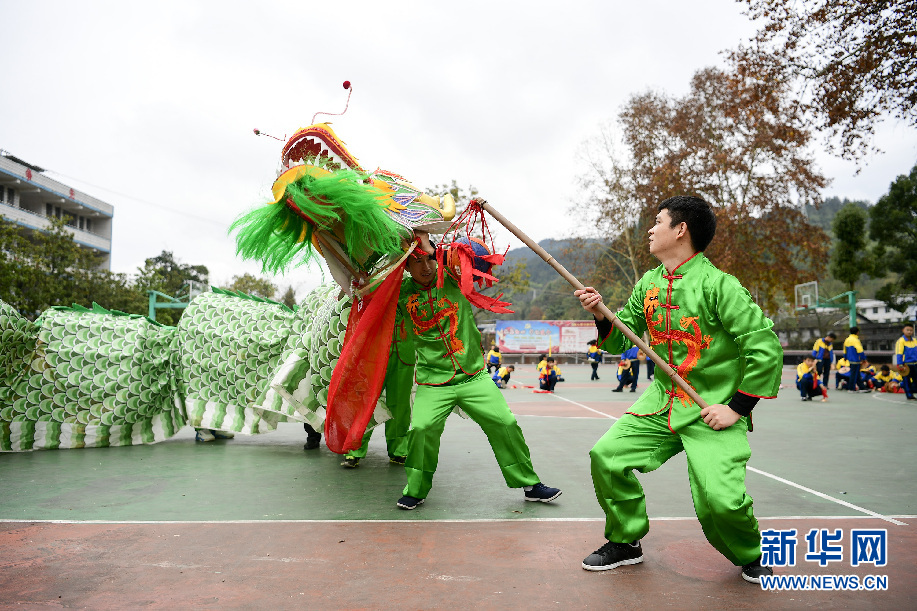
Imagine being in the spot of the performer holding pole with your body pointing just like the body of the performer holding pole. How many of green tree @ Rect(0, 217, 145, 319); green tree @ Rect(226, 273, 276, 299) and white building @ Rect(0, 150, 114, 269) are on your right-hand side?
3

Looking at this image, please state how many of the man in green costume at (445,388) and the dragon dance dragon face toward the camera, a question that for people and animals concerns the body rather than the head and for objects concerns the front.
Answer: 1

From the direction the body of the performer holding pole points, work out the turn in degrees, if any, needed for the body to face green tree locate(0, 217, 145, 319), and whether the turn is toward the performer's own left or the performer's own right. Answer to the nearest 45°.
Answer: approximately 90° to the performer's own right

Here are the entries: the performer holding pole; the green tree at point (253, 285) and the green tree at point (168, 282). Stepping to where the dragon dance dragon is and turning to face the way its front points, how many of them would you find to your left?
2

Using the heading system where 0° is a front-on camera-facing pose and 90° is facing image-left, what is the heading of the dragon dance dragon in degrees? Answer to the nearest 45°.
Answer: approximately 270°

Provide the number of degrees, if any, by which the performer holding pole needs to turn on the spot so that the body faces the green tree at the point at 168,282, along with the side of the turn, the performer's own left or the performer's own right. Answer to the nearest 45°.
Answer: approximately 90° to the performer's own right

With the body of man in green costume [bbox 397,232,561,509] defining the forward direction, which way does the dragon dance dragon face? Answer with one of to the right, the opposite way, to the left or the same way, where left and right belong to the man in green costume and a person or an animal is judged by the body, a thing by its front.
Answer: to the left

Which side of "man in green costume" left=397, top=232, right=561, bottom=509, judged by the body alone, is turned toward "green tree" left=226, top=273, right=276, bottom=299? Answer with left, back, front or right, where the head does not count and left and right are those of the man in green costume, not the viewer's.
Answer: back

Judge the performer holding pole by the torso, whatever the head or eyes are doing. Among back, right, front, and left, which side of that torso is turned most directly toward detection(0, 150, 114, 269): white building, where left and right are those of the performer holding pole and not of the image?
right

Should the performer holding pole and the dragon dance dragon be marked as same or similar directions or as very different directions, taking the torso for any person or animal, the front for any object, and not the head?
very different directions
